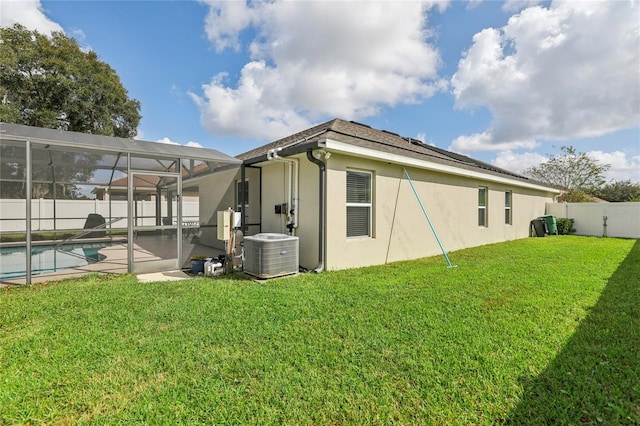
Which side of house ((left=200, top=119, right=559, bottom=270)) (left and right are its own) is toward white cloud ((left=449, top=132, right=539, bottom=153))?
front

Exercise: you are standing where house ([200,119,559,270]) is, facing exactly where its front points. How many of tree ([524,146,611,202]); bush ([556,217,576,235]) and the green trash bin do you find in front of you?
3

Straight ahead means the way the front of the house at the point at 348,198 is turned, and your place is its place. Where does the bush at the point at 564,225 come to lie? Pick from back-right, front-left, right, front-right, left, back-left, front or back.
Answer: front

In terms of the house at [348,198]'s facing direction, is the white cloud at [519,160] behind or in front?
in front

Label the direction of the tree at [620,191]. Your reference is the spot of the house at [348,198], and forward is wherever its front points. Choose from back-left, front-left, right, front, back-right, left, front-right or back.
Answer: front

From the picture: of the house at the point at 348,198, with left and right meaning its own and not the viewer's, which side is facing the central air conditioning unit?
back

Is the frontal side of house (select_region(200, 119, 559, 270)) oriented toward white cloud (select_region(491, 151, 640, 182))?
yes

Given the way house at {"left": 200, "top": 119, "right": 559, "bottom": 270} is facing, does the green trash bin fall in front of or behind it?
in front

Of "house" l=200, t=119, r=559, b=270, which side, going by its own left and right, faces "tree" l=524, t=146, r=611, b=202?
front

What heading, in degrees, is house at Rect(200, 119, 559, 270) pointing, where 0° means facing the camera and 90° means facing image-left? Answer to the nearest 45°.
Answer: approximately 225°

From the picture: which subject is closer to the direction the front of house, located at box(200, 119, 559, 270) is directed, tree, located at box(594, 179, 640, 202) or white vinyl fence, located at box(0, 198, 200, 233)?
the tree
